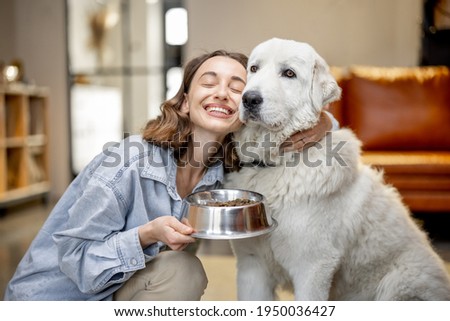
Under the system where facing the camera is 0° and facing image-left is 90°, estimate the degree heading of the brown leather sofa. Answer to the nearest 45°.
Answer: approximately 0°

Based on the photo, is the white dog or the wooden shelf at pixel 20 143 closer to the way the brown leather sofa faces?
the white dog

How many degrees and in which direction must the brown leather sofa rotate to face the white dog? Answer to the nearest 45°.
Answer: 0° — it already faces it

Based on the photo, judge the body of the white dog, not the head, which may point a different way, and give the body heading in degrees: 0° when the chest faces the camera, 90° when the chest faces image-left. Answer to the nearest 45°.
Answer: approximately 45°

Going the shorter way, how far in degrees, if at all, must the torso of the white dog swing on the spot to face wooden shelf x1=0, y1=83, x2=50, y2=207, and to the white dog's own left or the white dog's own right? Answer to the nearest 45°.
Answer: approximately 90° to the white dog's own right

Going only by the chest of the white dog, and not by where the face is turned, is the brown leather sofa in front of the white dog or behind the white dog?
behind

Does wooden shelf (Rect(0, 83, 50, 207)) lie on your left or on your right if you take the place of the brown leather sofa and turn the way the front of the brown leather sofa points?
on your right

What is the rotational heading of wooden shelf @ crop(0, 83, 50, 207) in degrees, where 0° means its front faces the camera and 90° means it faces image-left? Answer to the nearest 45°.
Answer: approximately 315°
